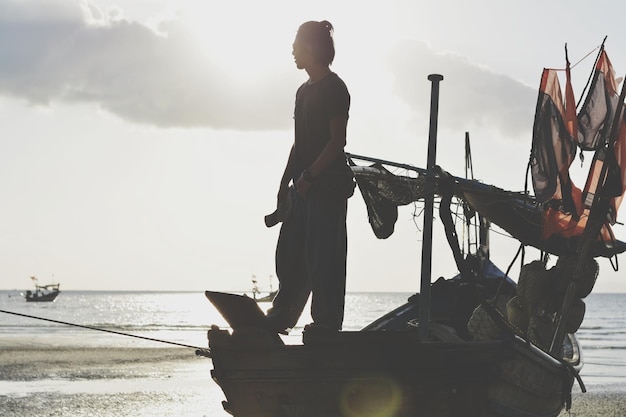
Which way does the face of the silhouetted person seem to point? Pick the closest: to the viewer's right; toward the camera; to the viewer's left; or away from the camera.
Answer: to the viewer's left

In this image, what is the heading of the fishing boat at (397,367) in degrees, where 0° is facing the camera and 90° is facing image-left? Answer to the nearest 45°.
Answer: approximately 90°

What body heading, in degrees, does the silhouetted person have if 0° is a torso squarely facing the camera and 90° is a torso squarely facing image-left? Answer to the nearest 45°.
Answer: approximately 90°
